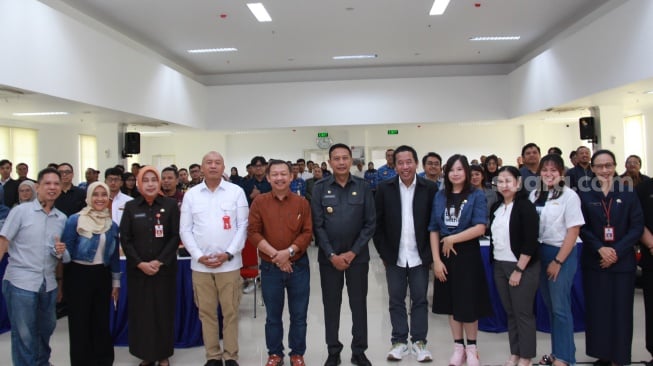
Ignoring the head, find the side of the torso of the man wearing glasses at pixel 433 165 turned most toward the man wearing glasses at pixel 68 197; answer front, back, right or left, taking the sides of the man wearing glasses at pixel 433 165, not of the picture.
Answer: right

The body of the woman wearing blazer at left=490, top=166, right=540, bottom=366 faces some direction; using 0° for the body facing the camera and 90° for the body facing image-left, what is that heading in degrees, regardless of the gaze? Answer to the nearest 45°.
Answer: approximately 45°

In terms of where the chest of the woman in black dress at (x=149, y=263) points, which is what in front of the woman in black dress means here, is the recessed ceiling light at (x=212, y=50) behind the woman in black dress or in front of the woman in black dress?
behind

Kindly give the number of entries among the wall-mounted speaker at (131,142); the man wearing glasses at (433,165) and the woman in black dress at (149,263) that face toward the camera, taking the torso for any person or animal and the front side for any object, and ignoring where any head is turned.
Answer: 3

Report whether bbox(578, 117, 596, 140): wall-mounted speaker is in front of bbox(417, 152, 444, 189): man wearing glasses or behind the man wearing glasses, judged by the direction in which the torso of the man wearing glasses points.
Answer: behind

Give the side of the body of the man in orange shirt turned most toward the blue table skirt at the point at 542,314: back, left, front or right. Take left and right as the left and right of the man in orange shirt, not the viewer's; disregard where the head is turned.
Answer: left

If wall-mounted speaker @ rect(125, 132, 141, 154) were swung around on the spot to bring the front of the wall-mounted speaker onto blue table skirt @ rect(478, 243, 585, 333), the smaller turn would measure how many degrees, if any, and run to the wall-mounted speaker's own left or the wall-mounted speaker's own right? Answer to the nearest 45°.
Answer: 0° — it already faces it

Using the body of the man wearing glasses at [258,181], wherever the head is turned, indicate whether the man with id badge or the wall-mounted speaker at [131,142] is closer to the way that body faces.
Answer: the man with id badge

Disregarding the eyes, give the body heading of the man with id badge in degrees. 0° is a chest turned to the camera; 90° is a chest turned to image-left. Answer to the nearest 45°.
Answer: approximately 0°

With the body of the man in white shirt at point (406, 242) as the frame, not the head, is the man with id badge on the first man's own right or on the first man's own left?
on the first man's own right

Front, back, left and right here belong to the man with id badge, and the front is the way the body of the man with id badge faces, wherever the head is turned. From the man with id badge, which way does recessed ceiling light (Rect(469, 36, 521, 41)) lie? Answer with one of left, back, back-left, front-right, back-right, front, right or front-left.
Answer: back-left

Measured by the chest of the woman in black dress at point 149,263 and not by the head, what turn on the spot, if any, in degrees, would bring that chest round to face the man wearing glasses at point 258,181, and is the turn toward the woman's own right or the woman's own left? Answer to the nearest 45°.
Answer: approximately 135° to the woman's own left
